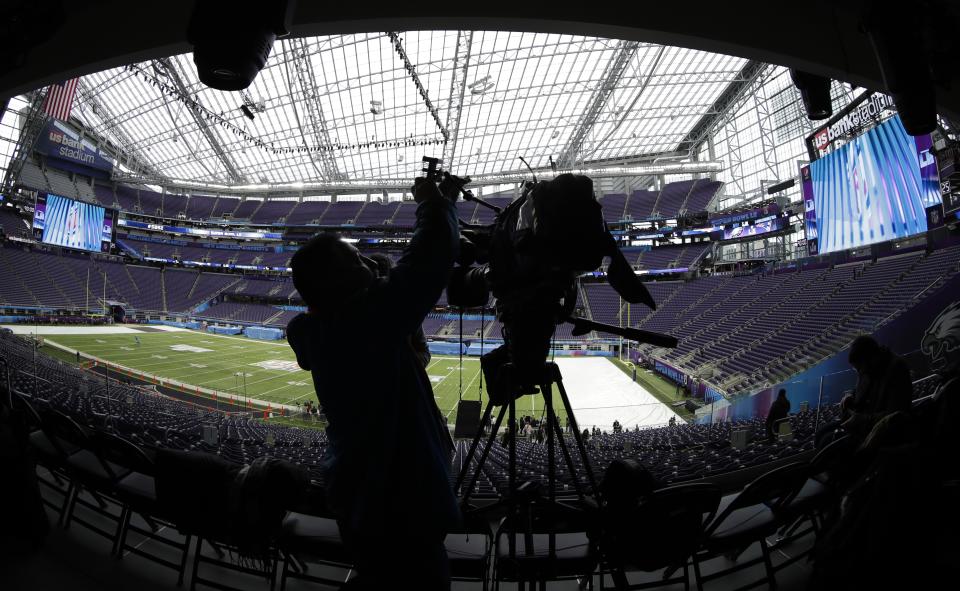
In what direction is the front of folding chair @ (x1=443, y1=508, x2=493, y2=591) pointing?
away from the camera

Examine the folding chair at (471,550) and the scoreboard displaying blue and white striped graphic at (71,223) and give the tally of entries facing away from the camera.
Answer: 1

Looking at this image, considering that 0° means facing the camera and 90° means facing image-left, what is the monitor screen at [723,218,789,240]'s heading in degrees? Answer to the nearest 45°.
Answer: approximately 45°

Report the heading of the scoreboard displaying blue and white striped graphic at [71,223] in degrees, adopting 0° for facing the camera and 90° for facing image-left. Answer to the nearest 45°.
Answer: approximately 315°

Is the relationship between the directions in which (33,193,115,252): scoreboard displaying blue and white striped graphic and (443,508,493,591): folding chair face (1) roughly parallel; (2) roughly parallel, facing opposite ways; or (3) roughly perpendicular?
roughly perpendicular

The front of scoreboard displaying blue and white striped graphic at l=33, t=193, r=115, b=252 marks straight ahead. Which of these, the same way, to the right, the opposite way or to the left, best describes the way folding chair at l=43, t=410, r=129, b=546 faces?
to the left

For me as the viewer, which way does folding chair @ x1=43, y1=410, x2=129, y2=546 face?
facing away from the viewer and to the right of the viewer

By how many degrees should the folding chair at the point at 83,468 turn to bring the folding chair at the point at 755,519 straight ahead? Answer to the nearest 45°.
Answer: approximately 90° to its right

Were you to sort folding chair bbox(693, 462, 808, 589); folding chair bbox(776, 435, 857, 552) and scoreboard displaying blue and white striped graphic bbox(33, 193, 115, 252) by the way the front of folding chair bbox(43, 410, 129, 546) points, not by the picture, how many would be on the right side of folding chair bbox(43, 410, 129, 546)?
2
